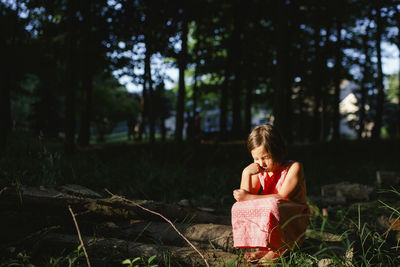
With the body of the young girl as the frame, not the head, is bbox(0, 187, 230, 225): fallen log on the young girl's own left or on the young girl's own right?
on the young girl's own right

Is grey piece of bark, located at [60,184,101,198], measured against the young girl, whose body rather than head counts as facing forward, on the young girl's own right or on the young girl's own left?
on the young girl's own right

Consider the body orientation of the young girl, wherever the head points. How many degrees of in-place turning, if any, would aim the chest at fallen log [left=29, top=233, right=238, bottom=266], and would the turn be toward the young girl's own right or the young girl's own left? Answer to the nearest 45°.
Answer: approximately 45° to the young girl's own right

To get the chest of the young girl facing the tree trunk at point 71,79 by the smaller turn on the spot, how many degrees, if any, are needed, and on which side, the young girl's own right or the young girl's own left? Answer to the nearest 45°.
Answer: approximately 90° to the young girl's own right

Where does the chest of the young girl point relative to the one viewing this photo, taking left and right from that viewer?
facing the viewer and to the left of the viewer

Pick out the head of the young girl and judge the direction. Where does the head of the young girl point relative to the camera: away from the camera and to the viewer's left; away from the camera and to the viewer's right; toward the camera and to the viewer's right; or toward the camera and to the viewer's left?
toward the camera and to the viewer's left

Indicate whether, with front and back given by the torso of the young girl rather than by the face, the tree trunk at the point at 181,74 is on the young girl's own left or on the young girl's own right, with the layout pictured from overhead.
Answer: on the young girl's own right

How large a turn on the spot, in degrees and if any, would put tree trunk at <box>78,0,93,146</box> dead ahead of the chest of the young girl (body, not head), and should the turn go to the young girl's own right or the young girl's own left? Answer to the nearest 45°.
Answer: approximately 90° to the young girl's own right
